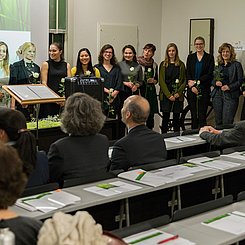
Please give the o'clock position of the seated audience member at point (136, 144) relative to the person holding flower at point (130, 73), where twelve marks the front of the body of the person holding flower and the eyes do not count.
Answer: The seated audience member is roughly at 12 o'clock from the person holding flower.

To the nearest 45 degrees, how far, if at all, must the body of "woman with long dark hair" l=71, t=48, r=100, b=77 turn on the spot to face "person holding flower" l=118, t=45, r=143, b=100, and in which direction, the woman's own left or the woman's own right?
approximately 135° to the woman's own left

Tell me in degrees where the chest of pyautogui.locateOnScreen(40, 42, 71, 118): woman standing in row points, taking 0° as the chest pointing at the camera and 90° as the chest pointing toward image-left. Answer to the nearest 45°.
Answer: approximately 0°

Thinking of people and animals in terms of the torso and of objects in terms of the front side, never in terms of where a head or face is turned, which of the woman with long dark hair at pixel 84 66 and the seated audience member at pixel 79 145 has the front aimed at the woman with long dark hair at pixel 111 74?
the seated audience member

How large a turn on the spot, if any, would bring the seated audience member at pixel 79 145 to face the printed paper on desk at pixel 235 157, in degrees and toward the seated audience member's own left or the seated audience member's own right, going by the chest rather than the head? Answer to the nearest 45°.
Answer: approximately 45° to the seated audience member's own right

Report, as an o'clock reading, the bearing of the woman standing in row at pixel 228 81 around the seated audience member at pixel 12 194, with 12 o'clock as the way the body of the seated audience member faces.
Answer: The woman standing in row is roughly at 1 o'clock from the seated audience member.

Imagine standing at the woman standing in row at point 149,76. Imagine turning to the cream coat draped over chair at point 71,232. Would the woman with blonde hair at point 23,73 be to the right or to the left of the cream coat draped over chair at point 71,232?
right

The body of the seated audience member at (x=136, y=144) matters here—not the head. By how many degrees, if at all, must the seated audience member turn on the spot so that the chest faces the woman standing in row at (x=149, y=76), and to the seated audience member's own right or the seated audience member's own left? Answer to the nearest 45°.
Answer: approximately 45° to the seated audience member's own right
